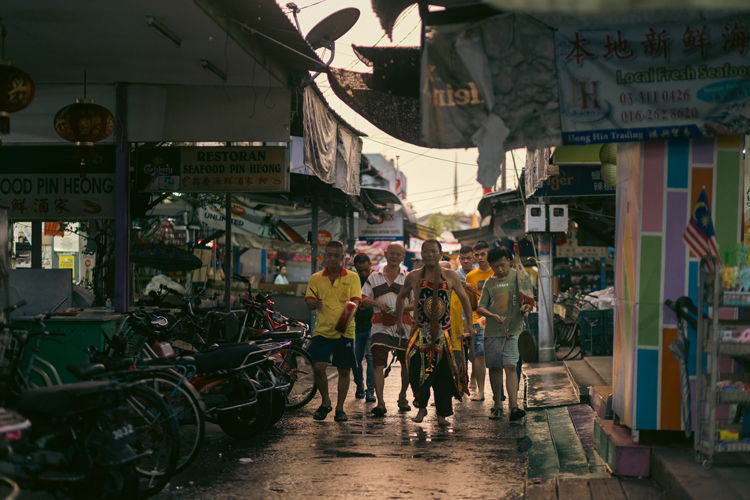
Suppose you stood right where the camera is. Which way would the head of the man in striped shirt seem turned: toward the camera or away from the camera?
toward the camera

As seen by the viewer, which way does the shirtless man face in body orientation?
toward the camera

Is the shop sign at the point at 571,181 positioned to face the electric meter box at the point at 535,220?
no

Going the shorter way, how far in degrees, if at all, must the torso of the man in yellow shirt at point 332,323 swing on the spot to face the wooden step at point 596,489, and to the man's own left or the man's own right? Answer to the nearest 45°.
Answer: approximately 45° to the man's own left

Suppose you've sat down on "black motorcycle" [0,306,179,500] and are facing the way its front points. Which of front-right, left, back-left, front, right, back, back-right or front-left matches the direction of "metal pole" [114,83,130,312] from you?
right

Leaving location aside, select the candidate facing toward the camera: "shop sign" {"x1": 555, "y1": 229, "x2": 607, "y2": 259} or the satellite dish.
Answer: the shop sign

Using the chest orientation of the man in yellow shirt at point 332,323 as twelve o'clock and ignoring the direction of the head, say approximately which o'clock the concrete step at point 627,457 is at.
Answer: The concrete step is roughly at 11 o'clock from the man in yellow shirt.

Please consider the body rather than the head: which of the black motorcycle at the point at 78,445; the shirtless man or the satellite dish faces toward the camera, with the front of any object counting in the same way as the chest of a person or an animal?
the shirtless man

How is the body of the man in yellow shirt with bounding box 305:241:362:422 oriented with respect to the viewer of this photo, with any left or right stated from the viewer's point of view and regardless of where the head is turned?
facing the viewer

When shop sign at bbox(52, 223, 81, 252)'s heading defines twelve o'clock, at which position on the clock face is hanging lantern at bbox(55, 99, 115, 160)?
The hanging lantern is roughly at 12 o'clock from the shop sign.

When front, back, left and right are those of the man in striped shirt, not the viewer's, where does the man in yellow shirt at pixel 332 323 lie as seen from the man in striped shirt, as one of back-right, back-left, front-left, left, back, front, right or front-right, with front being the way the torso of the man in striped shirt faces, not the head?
front-right

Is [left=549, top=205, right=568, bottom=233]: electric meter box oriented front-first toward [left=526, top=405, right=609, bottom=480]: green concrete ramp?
yes

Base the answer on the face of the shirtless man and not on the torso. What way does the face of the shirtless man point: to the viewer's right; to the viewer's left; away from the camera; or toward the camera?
toward the camera

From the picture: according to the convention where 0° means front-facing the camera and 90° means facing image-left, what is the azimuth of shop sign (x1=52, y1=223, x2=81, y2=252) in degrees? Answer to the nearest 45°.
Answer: approximately 0°
